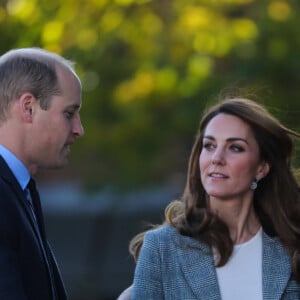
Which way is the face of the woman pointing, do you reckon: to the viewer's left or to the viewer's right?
to the viewer's left

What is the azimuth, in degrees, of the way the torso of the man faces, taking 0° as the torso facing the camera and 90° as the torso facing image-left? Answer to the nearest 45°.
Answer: approximately 270°

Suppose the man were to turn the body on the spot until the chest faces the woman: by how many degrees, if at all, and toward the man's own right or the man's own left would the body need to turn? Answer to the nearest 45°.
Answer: approximately 45° to the man's own left

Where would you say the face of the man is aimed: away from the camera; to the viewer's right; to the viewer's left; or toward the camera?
to the viewer's right
